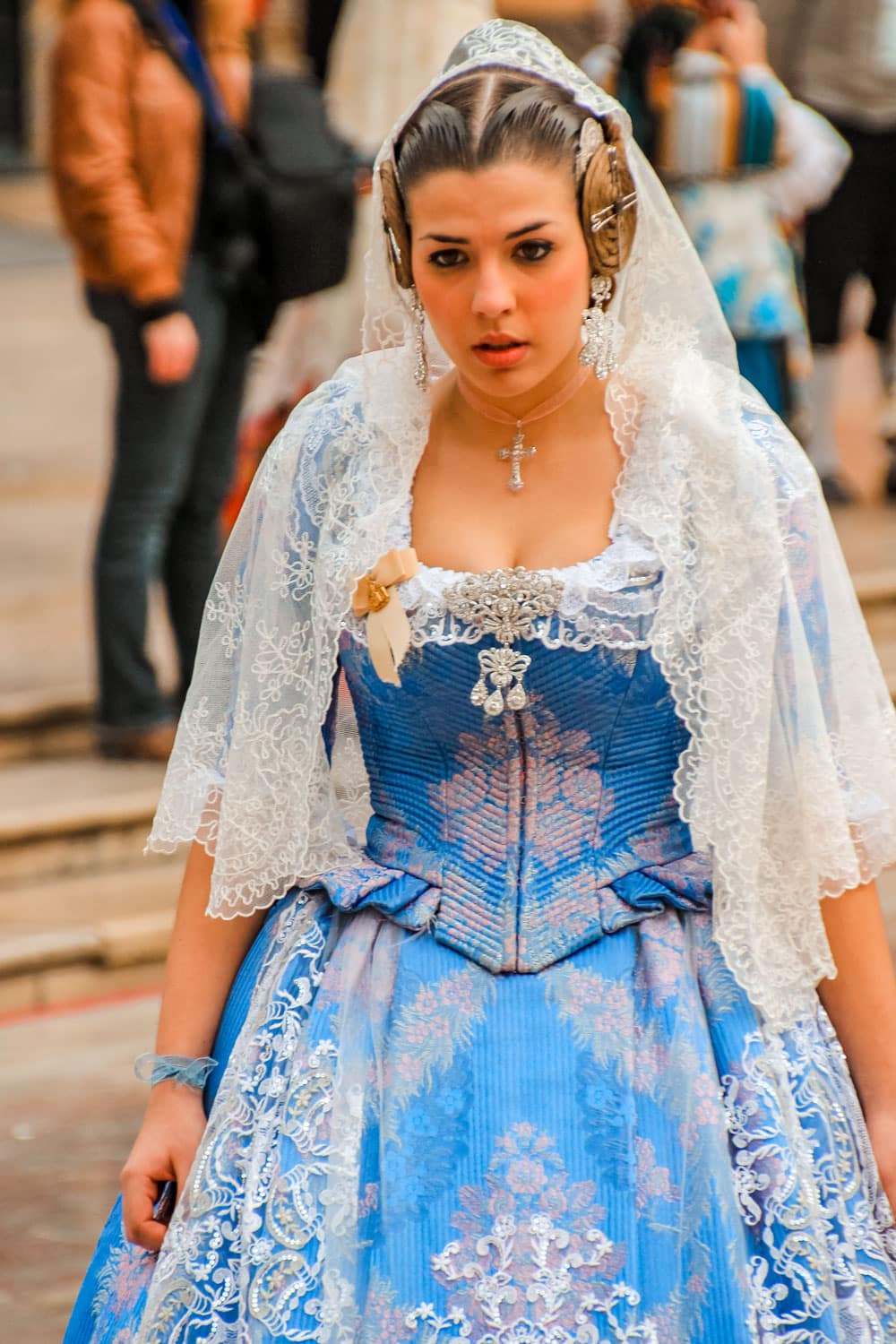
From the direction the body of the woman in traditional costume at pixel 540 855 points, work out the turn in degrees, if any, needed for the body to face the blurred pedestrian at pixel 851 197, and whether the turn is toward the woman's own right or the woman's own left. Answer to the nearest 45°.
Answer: approximately 180°

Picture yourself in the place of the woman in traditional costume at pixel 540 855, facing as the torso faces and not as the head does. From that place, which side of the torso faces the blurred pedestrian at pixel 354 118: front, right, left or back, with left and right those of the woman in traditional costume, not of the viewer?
back

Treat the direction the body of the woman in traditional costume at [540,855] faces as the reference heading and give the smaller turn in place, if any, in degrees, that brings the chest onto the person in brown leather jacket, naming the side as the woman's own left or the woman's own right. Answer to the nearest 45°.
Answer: approximately 180°

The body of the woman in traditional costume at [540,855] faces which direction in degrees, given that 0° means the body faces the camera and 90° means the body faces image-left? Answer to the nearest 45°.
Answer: approximately 0°

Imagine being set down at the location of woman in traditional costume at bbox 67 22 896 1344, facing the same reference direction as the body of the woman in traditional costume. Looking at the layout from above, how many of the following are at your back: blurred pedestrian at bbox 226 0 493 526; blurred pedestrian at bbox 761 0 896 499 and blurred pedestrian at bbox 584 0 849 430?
3

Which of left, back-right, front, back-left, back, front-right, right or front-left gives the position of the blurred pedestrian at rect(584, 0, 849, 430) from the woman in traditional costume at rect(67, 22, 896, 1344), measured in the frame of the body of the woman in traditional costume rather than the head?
back
